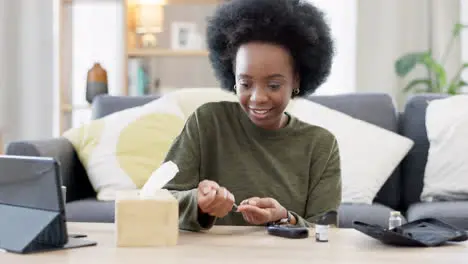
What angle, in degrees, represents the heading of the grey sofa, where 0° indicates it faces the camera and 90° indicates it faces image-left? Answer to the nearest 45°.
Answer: approximately 0°

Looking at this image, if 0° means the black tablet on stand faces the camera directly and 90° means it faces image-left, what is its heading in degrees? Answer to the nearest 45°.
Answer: approximately 225°

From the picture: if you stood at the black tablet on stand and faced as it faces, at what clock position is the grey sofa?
The grey sofa is roughly at 12 o'clock from the black tablet on stand.

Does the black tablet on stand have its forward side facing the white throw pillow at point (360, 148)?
yes

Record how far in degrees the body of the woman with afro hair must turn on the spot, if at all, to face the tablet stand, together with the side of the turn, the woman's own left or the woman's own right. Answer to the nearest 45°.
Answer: approximately 45° to the woman's own right

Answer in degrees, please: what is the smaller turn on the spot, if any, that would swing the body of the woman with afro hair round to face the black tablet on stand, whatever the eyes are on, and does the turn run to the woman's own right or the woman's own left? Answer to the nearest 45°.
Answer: approximately 45° to the woman's own right

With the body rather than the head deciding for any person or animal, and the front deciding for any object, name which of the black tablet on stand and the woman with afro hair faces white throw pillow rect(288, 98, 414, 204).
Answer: the black tablet on stand

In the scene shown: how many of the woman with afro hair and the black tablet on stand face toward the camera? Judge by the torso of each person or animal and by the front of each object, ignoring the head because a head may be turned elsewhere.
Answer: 1

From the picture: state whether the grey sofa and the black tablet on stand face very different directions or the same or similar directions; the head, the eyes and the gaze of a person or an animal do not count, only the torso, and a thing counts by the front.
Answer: very different directions

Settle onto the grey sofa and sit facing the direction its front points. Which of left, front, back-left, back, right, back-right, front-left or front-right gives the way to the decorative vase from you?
back-right
